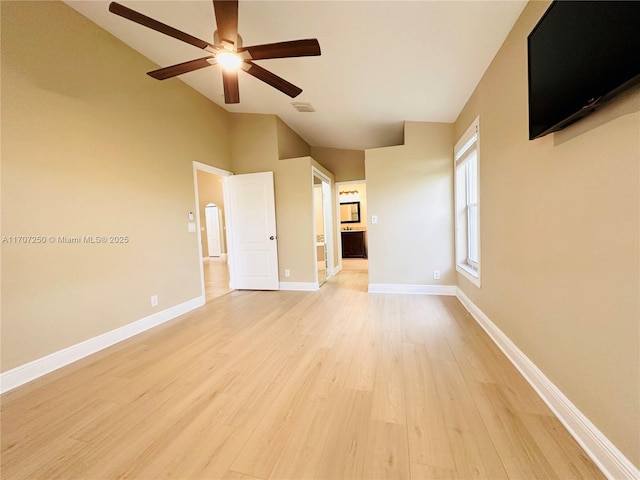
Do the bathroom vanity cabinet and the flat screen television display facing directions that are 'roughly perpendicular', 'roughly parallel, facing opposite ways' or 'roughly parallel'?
roughly perpendicular

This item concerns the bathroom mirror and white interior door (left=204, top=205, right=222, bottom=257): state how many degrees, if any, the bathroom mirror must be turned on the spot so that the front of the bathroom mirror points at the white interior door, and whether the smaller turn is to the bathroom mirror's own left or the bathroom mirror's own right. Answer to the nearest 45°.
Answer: approximately 90° to the bathroom mirror's own right

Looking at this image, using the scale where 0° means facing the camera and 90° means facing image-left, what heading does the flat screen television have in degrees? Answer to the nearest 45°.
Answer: approximately 45°

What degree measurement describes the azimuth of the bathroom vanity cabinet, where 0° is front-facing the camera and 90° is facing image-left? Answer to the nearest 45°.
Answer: approximately 0°

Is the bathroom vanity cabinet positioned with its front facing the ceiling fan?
yes

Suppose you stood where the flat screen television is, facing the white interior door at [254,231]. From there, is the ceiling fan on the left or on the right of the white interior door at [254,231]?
left

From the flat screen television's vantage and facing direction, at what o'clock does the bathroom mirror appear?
The bathroom mirror is roughly at 3 o'clock from the flat screen television.

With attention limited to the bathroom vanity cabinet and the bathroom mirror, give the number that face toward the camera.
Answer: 2
